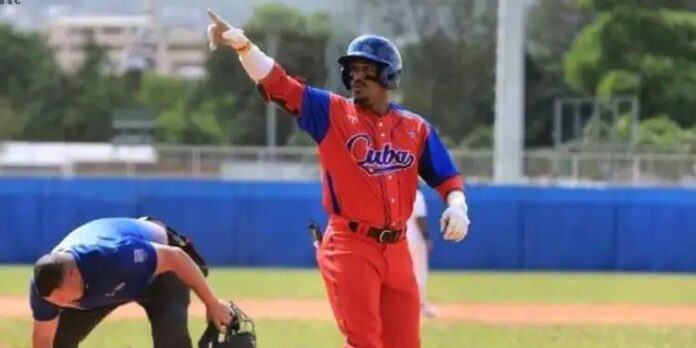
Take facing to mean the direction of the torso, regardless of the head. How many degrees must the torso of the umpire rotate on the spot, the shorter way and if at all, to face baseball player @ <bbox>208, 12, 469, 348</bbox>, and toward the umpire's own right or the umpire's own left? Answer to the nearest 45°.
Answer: approximately 135° to the umpire's own left

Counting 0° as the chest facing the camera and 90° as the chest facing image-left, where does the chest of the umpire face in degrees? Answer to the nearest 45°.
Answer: approximately 45°
